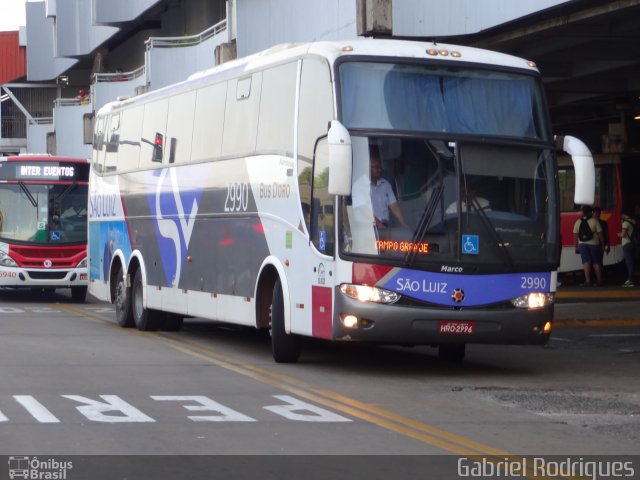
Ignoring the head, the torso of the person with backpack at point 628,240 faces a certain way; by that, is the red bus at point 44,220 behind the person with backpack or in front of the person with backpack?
in front

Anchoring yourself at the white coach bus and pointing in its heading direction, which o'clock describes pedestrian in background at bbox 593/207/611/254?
The pedestrian in background is roughly at 8 o'clock from the white coach bus.

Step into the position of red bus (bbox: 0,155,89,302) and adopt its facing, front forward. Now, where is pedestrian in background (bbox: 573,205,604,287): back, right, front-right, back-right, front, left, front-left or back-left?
left

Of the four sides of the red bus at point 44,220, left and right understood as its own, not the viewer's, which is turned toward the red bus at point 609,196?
left

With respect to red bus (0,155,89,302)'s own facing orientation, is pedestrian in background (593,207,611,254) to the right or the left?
on its left

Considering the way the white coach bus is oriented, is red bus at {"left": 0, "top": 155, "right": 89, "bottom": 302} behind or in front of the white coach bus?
behind

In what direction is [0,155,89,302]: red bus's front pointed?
toward the camera

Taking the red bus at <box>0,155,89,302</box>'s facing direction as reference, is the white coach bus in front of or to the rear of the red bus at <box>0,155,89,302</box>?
in front
